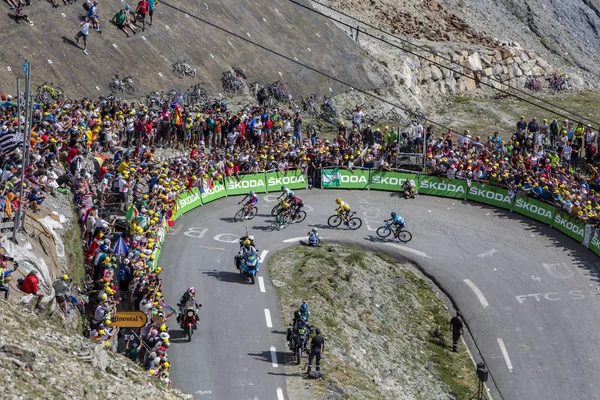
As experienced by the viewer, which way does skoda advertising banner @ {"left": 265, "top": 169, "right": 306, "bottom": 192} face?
facing the viewer

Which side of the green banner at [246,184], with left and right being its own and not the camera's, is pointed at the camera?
front

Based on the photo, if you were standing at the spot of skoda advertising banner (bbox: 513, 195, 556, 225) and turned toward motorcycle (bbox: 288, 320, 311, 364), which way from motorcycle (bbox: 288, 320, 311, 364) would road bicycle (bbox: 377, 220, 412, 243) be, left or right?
right

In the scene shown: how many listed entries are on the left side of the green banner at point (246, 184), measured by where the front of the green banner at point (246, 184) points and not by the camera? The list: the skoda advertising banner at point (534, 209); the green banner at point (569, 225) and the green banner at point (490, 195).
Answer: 3

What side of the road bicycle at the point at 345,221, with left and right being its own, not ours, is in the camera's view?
left

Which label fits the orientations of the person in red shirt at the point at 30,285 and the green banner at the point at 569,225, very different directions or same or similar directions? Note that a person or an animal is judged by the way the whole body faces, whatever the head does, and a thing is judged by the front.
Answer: very different directions

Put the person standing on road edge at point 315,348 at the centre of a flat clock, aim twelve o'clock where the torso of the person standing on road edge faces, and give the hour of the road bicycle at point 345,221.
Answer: The road bicycle is roughly at 12 o'clock from the person standing on road edge.

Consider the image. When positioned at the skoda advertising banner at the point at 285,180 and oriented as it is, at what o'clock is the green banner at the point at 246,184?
The green banner is roughly at 2 o'clock from the skoda advertising banner.

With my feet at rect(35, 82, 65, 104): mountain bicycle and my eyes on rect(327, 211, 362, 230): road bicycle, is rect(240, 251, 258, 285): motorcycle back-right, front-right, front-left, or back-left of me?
front-right

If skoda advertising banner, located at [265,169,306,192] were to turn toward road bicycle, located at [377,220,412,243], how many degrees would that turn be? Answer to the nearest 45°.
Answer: approximately 45° to its left

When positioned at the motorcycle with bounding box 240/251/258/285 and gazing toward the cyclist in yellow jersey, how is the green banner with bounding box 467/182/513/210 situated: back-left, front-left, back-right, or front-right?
front-right

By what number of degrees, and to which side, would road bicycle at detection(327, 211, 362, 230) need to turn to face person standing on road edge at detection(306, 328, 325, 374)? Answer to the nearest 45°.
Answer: approximately 90° to its left

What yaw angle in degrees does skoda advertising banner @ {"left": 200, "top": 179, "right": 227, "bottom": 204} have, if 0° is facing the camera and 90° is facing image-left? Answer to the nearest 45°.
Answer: approximately 315°

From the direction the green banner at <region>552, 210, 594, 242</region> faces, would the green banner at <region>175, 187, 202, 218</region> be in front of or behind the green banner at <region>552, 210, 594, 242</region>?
in front

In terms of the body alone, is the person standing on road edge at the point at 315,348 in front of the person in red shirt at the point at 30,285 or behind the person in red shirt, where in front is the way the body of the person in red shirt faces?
in front

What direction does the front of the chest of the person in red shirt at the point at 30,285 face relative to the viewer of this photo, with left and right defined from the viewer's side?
facing to the right of the viewer

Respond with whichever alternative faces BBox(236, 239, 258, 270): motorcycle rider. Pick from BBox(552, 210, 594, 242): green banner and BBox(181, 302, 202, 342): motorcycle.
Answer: the green banner
